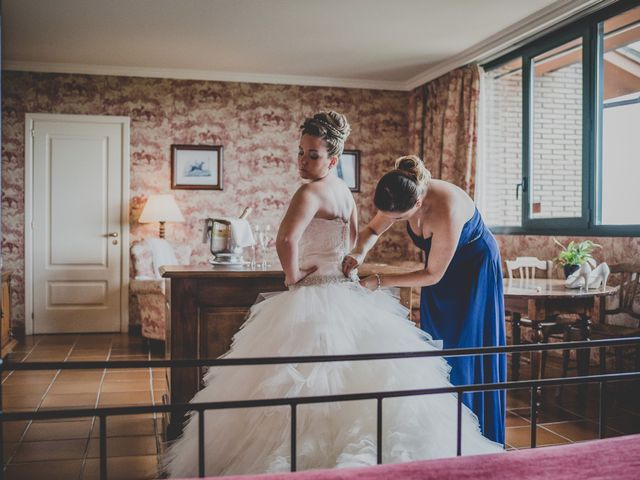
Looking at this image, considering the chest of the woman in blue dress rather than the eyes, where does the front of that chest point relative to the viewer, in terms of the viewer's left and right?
facing to the left of the viewer

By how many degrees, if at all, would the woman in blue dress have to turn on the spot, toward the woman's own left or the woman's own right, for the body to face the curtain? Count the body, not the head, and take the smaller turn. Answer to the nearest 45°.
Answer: approximately 90° to the woman's own right

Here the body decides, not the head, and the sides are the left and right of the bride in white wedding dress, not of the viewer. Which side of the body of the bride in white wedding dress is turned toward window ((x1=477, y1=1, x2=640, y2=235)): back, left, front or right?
right

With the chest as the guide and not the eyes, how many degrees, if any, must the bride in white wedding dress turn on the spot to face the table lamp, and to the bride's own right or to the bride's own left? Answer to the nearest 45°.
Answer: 0° — they already face it

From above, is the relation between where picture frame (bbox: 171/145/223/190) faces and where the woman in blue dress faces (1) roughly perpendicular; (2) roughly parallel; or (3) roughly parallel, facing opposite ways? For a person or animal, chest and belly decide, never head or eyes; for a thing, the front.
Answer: roughly perpendicular

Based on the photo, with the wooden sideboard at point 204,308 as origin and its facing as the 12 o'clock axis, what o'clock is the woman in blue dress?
The woman in blue dress is roughly at 10 o'clock from the wooden sideboard.

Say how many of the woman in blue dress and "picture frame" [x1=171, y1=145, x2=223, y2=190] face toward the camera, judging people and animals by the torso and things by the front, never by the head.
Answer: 1

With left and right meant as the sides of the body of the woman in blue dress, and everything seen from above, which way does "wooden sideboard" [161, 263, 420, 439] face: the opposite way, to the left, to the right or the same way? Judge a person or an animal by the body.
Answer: to the left

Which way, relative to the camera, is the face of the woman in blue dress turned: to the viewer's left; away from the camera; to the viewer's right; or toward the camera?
to the viewer's left

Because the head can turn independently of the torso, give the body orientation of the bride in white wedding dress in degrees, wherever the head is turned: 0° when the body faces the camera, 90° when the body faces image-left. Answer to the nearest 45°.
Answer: approximately 135°

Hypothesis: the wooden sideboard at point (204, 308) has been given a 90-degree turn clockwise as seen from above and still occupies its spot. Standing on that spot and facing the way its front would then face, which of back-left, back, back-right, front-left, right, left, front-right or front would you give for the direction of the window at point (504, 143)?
back-right
